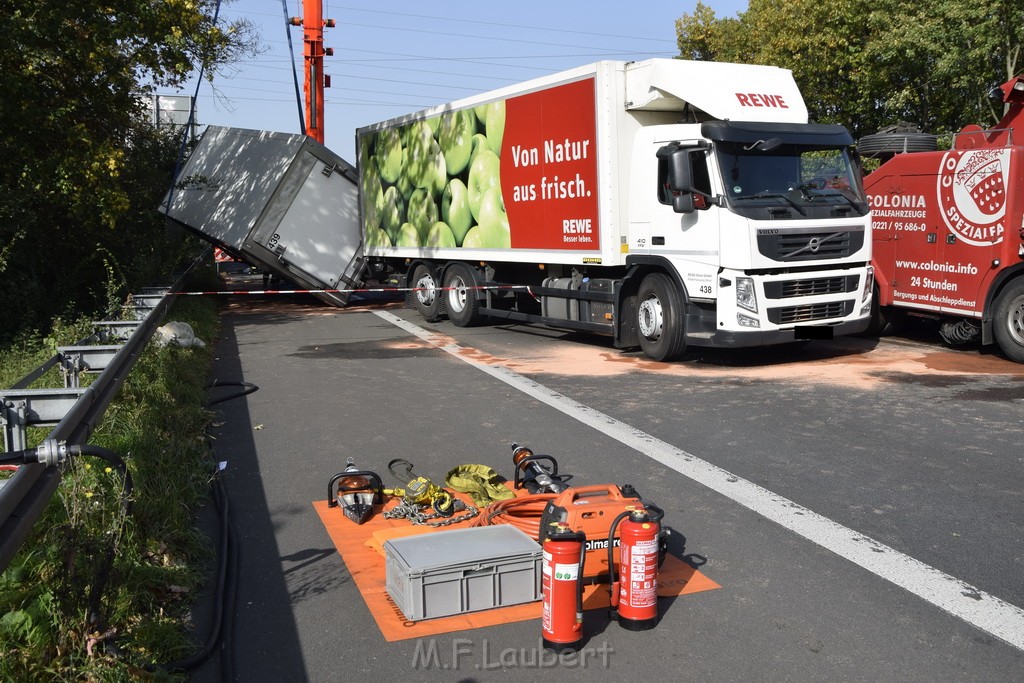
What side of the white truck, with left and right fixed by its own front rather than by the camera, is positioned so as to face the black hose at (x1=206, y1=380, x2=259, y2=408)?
right

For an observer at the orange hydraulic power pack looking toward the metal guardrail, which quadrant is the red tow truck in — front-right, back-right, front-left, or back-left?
back-right

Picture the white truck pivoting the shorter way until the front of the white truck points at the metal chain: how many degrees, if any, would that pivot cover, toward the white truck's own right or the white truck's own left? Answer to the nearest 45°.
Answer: approximately 45° to the white truck's own right

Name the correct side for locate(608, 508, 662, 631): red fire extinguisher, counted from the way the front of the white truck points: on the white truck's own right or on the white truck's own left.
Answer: on the white truck's own right

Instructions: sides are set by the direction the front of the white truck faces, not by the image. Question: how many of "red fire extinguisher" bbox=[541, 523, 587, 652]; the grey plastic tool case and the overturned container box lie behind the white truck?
1

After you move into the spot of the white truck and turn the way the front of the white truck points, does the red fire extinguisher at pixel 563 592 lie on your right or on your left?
on your right

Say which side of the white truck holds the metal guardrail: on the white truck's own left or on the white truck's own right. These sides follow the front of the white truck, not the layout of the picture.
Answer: on the white truck's own right

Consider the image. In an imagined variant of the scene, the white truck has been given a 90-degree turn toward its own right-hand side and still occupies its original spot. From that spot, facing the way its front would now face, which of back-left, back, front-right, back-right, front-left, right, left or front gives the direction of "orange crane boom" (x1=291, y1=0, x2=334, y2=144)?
right

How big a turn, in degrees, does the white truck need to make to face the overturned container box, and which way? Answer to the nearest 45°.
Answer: approximately 180°

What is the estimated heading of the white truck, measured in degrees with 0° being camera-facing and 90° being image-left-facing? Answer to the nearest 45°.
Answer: approximately 315°
